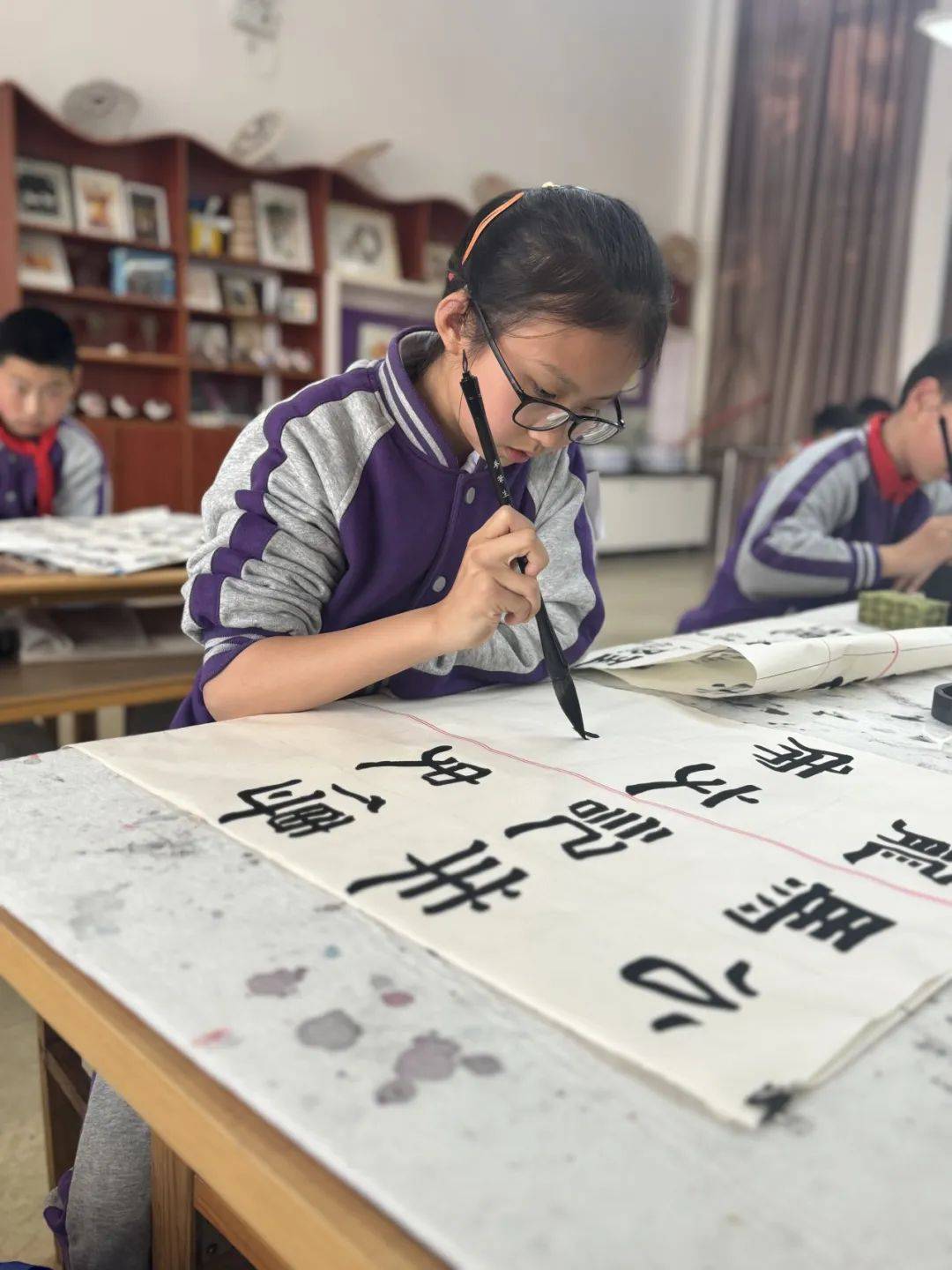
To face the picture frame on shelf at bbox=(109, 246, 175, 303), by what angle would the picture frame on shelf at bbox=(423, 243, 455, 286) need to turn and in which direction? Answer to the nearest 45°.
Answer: approximately 45° to its right

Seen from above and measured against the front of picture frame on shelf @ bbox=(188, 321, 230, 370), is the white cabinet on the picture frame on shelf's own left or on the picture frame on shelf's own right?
on the picture frame on shelf's own left

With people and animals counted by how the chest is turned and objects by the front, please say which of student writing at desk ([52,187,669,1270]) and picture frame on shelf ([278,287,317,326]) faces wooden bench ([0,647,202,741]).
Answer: the picture frame on shelf

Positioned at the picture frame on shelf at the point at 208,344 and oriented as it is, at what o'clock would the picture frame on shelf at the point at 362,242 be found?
the picture frame on shelf at the point at 362,242 is roughly at 8 o'clock from the picture frame on shelf at the point at 208,344.

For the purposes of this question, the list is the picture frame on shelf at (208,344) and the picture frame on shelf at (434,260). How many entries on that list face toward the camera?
2
